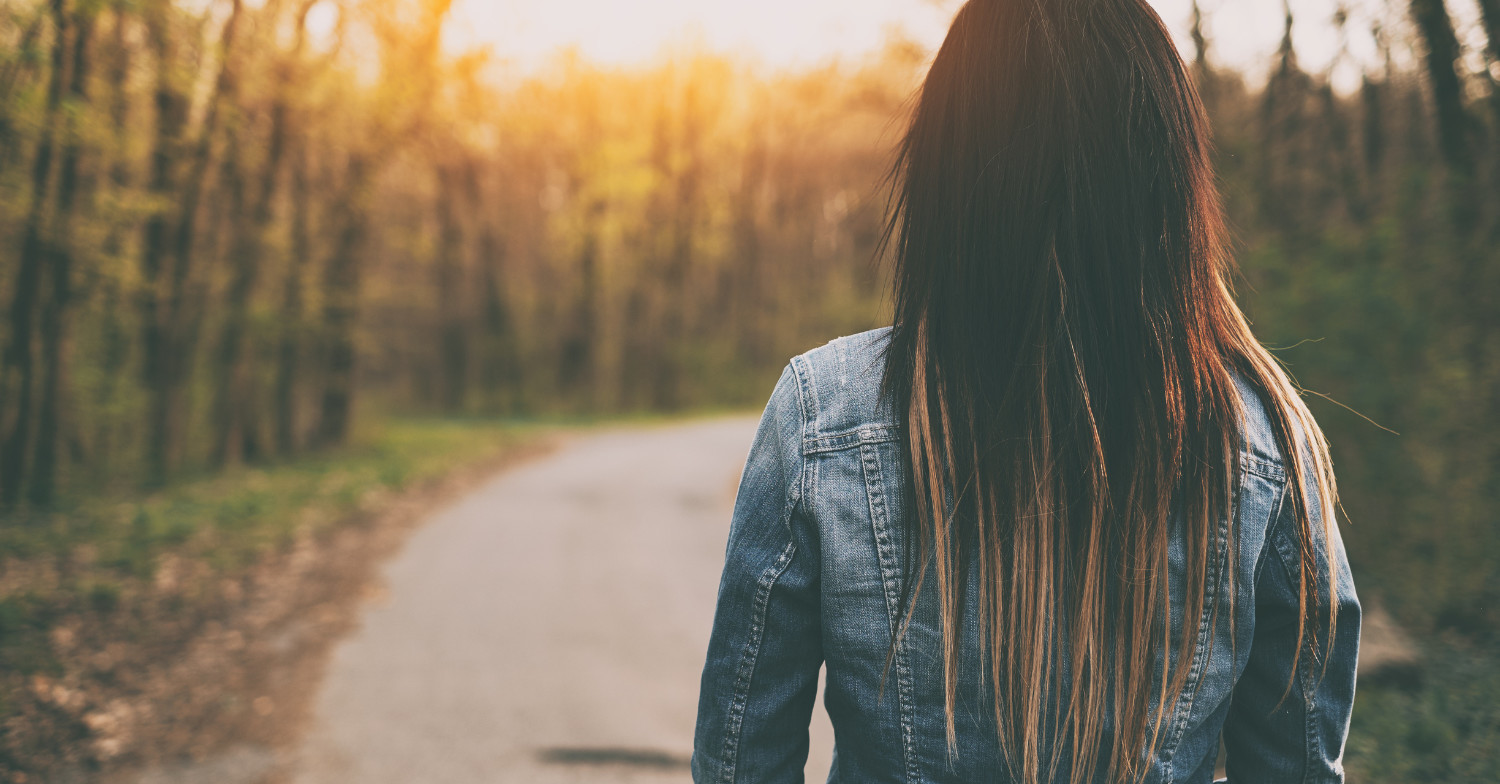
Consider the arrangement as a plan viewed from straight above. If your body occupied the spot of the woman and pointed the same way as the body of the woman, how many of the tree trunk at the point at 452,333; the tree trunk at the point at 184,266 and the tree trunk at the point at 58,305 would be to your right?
0

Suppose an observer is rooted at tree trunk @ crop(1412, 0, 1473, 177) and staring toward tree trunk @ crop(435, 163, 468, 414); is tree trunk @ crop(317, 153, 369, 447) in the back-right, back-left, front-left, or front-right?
front-left

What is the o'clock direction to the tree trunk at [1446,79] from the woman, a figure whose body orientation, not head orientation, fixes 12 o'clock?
The tree trunk is roughly at 1 o'clock from the woman.

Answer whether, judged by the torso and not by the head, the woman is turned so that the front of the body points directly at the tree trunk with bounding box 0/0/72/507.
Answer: no

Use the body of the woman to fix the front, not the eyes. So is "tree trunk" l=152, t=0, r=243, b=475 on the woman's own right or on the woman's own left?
on the woman's own left

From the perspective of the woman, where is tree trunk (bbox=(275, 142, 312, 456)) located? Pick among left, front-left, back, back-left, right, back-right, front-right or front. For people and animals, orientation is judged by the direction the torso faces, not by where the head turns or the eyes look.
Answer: front-left

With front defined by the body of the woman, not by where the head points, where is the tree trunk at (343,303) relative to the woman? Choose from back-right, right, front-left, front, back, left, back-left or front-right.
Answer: front-left

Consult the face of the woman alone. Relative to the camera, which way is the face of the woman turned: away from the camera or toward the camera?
away from the camera

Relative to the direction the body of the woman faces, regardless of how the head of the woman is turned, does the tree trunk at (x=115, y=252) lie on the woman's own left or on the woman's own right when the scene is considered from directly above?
on the woman's own left

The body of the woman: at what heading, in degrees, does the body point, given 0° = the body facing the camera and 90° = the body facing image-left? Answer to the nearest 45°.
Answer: approximately 180°

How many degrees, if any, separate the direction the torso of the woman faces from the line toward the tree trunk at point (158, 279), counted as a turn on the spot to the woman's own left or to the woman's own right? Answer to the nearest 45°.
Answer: approximately 45° to the woman's own left
